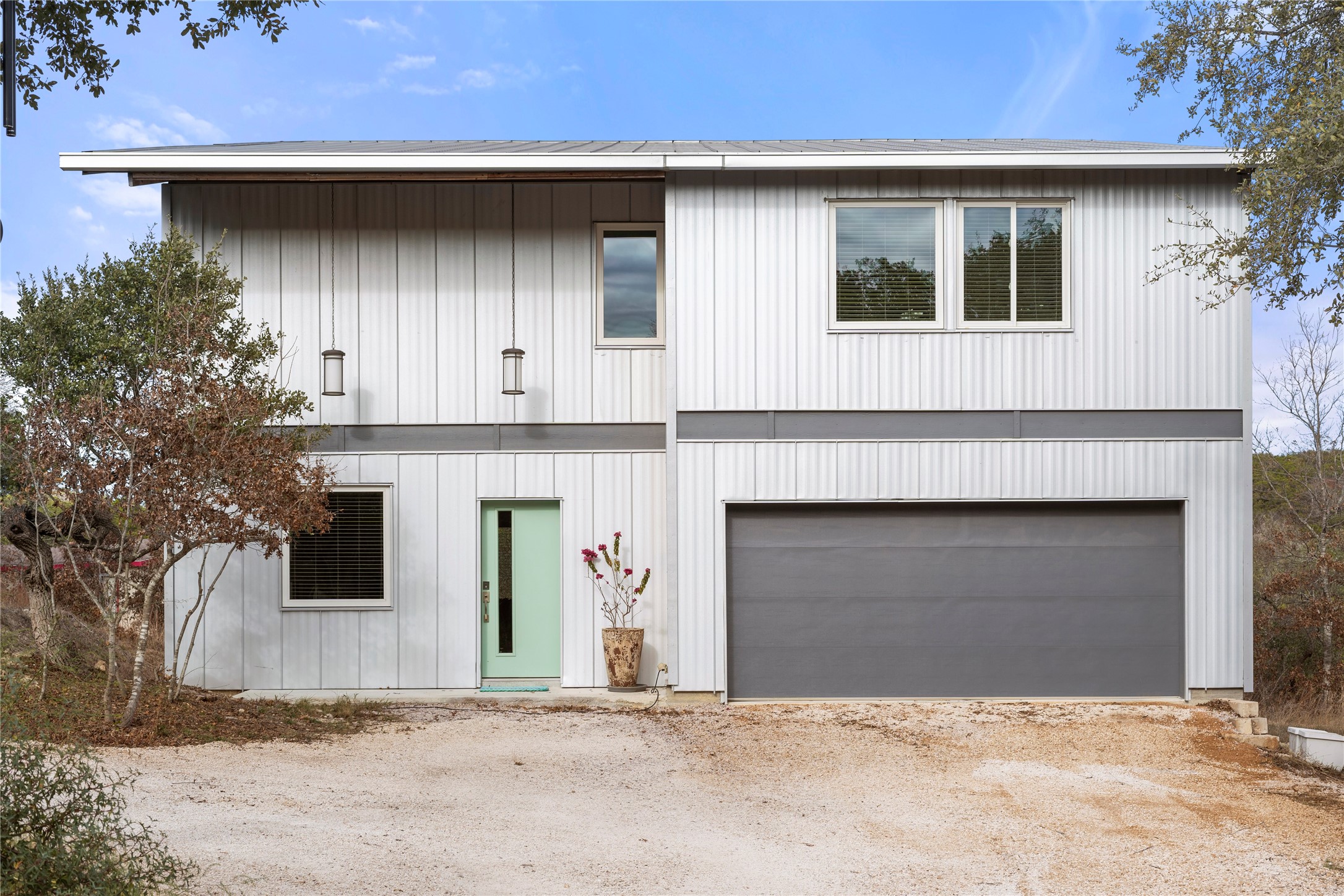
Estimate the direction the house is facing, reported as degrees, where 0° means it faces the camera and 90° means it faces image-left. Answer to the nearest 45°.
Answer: approximately 0°

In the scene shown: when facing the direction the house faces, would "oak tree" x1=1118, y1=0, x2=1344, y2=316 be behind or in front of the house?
in front

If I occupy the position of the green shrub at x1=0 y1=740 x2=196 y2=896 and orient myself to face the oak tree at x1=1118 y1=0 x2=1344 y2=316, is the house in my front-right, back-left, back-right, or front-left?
front-left
